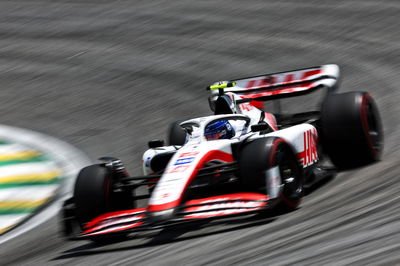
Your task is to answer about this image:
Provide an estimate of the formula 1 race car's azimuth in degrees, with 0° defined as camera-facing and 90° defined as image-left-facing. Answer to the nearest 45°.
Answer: approximately 45°
